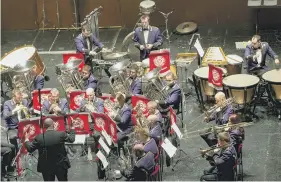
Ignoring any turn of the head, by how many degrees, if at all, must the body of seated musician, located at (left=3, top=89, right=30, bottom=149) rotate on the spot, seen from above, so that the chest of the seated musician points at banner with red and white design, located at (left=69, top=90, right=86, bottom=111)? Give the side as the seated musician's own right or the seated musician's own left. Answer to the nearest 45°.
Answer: approximately 45° to the seated musician's own left

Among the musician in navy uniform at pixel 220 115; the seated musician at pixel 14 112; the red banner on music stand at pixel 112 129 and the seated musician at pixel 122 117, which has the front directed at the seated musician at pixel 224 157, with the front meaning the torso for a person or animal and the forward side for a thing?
the seated musician at pixel 14 112

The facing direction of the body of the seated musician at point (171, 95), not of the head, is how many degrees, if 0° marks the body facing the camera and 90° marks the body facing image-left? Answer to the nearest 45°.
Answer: approximately 45°

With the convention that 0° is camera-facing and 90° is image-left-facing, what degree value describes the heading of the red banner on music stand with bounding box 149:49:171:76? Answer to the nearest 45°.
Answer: approximately 0°

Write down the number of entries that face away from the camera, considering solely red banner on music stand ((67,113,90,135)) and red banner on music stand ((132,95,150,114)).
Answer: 0

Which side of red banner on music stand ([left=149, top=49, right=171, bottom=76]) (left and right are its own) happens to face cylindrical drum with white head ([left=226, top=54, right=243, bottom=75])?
left

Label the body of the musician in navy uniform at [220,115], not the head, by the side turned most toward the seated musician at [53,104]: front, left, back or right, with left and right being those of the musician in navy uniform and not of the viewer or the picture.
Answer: front

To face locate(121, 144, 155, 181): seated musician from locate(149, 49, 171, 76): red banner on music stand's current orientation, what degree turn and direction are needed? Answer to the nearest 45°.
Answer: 0° — it already faces them

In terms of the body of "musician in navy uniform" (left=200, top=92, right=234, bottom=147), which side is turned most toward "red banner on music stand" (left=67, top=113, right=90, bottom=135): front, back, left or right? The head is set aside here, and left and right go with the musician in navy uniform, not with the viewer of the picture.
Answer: front

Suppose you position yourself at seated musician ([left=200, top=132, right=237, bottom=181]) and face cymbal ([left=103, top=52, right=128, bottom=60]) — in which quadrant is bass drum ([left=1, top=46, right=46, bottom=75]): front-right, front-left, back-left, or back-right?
front-left

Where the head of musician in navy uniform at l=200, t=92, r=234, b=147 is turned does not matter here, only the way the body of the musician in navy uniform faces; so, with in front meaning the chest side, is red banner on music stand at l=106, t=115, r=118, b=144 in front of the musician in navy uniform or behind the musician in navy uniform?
in front
